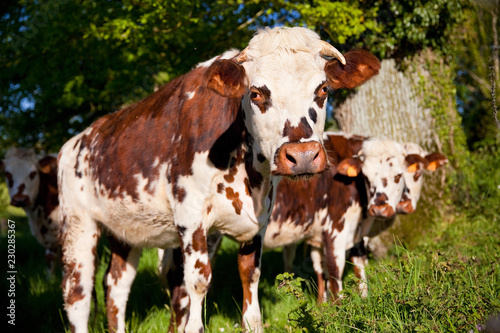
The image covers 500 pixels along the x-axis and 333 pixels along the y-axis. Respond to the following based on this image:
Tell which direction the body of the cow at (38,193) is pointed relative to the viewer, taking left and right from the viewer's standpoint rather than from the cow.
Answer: facing the viewer and to the left of the viewer

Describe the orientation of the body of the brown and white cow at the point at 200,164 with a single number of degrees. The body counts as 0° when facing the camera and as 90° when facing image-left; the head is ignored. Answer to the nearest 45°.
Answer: approximately 315°

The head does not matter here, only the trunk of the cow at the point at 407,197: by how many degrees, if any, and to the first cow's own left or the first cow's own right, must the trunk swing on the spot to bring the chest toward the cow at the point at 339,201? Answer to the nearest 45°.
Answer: approximately 90° to the first cow's own right

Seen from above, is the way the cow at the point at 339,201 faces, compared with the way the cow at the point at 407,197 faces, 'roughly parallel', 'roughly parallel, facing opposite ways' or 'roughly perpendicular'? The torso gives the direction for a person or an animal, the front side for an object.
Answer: roughly parallel

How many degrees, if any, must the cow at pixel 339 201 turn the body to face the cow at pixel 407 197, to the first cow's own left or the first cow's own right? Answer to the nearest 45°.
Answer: approximately 90° to the first cow's own left

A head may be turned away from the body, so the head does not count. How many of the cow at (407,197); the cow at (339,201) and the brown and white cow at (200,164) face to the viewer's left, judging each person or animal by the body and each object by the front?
0

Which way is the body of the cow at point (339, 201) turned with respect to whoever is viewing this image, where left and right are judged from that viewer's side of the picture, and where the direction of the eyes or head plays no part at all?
facing the viewer and to the right of the viewer
